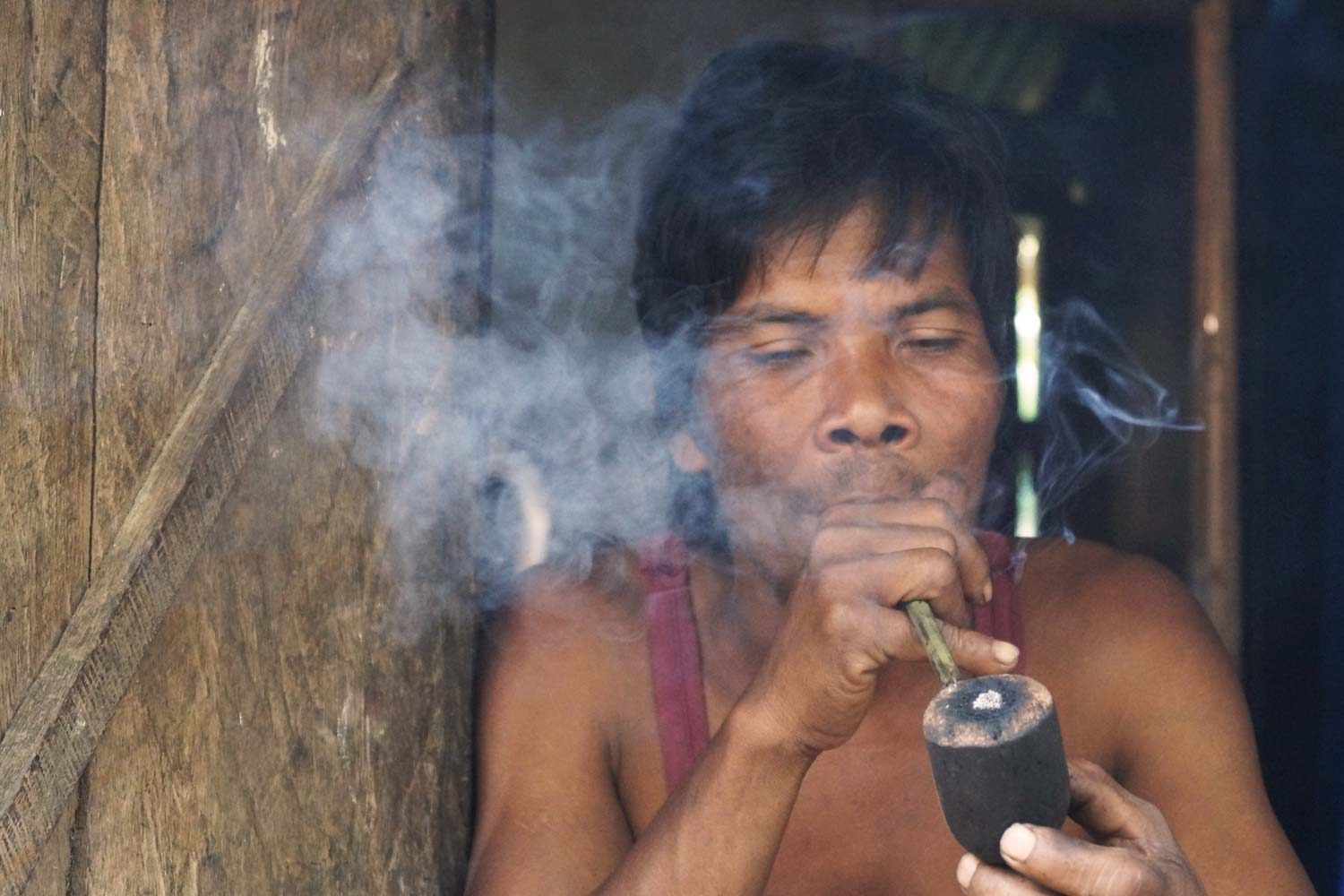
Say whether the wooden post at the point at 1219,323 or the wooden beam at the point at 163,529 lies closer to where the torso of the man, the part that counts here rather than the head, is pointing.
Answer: the wooden beam

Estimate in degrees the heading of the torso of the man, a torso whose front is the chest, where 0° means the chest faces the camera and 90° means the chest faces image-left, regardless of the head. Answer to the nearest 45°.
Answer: approximately 0°

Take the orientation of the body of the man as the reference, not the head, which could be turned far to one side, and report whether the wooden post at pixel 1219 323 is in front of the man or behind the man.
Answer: behind
